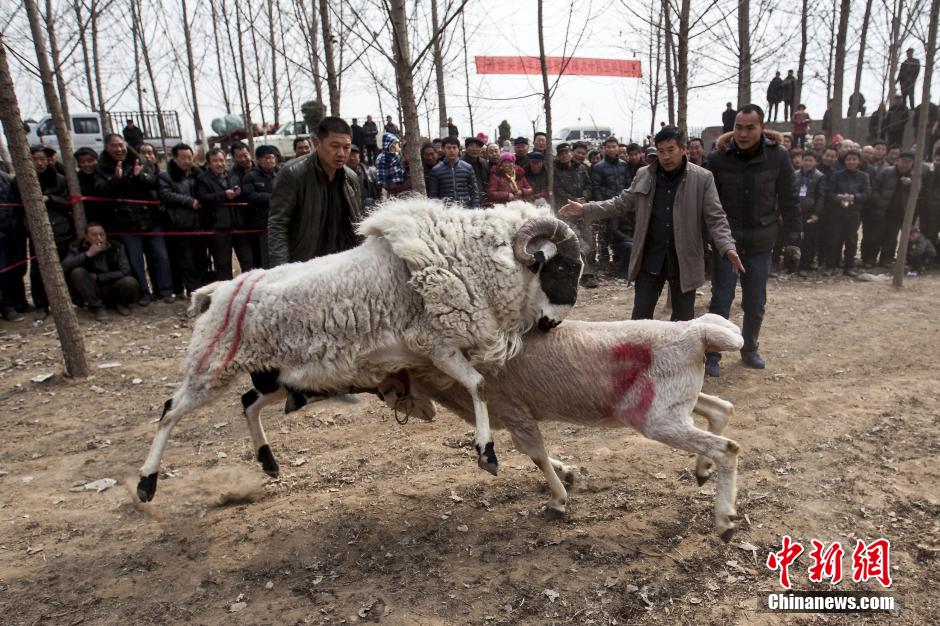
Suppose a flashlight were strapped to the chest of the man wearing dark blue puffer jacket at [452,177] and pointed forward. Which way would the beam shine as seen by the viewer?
toward the camera

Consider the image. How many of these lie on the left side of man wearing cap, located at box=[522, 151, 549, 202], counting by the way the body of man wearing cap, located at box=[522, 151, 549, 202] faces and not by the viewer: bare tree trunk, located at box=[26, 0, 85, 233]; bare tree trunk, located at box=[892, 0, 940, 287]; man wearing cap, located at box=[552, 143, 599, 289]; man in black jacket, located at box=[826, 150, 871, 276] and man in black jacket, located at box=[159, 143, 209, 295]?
3

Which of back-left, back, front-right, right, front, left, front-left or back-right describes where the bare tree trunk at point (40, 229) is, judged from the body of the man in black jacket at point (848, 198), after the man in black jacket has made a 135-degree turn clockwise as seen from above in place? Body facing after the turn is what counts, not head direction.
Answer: left

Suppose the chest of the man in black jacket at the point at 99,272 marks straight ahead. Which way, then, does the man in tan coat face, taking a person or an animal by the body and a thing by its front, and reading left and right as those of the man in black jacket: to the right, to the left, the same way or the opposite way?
to the right

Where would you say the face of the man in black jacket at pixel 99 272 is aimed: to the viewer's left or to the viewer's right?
to the viewer's right

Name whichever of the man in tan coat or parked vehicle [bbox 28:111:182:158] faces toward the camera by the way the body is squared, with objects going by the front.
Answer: the man in tan coat

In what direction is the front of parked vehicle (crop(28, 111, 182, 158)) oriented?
to the viewer's left

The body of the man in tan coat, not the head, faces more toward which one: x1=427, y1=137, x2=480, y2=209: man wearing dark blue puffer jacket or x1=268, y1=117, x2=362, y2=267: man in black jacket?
the man in black jacket

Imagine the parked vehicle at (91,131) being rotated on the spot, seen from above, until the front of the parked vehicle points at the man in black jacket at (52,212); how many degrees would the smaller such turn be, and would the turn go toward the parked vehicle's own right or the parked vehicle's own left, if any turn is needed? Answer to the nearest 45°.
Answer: approximately 90° to the parked vehicle's own left

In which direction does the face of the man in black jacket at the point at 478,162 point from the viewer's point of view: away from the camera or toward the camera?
toward the camera

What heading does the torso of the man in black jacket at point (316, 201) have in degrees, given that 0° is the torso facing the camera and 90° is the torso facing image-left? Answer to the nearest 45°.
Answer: approximately 315°

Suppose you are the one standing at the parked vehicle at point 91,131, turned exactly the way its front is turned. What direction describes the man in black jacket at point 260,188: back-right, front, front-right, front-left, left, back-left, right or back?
left
